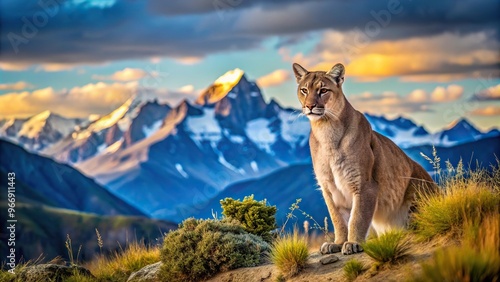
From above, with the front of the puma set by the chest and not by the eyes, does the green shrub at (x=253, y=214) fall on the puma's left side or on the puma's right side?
on the puma's right side

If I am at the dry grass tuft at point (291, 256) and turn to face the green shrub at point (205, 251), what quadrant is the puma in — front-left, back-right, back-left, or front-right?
back-right

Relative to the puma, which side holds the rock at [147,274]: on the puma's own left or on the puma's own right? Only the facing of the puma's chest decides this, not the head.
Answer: on the puma's own right

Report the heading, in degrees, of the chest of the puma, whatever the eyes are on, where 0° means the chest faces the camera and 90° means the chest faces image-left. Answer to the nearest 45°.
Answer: approximately 45°

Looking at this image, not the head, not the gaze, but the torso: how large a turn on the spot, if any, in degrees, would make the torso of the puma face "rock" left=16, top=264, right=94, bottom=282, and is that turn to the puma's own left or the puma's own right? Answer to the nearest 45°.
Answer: approximately 45° to the puma's own right

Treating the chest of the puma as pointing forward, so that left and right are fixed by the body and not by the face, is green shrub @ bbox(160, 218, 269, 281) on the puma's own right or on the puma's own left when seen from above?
on the puma's own right
